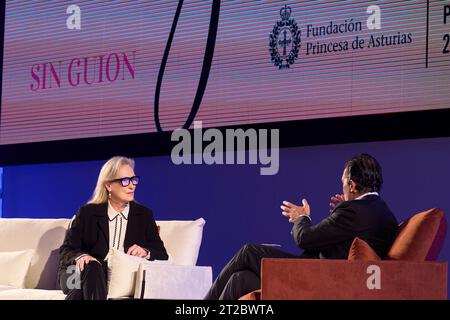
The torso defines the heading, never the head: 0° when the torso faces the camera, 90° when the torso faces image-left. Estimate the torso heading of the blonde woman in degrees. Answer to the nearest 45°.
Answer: approximately 0°

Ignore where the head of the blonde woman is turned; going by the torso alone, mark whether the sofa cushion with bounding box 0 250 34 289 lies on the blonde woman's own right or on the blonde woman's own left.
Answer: on the blonde woman's own right

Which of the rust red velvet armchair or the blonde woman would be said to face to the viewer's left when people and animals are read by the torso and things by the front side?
the rust red velvet armchair

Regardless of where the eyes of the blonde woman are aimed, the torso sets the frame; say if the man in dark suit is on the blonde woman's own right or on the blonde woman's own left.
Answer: on the blonde woman's own left

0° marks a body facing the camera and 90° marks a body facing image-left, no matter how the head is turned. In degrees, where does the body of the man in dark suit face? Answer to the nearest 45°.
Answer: approximately 135°

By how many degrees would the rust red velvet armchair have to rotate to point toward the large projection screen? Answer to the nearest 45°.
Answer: approximately 45° to its right

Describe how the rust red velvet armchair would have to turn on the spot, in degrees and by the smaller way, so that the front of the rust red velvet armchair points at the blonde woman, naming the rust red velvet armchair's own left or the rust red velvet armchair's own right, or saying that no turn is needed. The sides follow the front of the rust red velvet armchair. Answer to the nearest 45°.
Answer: approximately 45° to the rust red velvet armchair's own right

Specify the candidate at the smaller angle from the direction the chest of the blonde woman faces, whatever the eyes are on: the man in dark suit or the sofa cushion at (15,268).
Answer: the man in dark suit

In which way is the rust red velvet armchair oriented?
to the viewer's left

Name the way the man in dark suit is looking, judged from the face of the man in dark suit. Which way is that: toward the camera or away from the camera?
away from the camera
